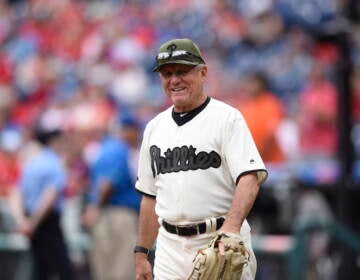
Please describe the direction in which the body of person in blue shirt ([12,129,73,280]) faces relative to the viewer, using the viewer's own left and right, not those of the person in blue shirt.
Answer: facing away from the viewer and to the right of the viewer
